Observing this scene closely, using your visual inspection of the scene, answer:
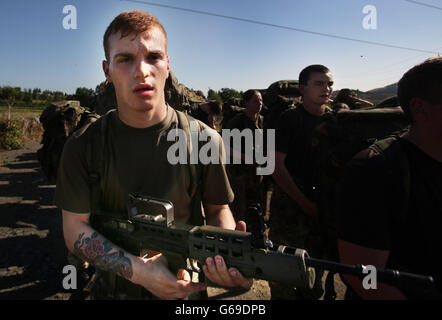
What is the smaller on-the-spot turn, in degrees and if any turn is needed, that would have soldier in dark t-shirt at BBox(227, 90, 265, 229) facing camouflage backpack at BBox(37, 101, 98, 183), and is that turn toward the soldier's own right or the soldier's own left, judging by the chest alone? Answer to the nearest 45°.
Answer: approximately 135° to the soldier's own right

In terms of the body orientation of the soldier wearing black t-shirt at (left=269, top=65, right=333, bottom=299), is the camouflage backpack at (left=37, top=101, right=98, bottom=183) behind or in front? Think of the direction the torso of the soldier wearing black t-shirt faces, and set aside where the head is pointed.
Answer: behind

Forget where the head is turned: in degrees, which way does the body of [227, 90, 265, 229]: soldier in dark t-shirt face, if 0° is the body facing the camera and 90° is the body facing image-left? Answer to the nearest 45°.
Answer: approximately 315°

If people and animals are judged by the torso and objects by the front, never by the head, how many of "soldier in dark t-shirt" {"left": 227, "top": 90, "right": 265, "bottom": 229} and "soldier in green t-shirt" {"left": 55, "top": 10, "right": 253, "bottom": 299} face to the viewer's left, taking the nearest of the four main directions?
0

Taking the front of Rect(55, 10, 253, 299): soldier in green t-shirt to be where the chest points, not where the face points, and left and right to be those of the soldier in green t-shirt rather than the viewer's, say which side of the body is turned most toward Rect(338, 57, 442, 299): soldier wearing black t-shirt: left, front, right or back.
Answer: left

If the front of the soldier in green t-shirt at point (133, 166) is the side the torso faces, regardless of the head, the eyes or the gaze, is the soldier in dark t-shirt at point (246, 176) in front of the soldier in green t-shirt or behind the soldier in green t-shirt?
behind

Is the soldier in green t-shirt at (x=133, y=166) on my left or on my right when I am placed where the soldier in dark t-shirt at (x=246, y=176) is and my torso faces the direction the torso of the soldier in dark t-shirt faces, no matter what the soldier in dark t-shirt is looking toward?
on my right

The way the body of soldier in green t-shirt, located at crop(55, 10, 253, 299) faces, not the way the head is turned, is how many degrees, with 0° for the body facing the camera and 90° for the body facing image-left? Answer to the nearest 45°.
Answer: approximately 0°

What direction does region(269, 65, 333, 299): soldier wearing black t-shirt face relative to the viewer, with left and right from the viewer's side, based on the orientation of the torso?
facing the viewer and to the right of the viewer
